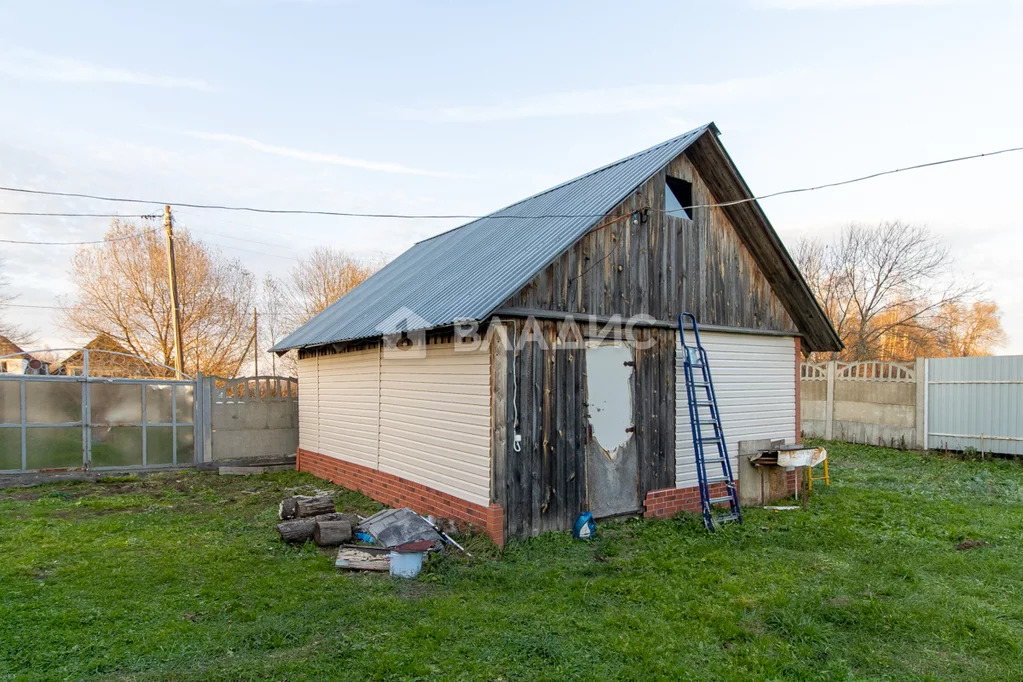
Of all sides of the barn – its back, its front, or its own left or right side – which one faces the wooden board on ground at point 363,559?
right

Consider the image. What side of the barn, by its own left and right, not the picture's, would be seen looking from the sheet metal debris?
right

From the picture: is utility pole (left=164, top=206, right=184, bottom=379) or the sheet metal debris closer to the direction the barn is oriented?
the sheet metal debris

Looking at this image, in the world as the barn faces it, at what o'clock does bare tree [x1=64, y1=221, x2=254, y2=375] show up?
The bare tree is roughly at 6 o'clock from the barn.

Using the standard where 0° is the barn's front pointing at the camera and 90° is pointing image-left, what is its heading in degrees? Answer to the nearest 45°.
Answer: approximately 315°

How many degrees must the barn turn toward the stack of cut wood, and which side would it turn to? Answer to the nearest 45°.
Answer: approximately 90° to its right

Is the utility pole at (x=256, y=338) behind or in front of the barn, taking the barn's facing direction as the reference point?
behind

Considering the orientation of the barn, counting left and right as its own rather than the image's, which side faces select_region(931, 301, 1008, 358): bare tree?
left
